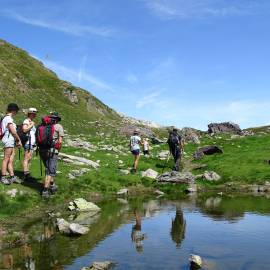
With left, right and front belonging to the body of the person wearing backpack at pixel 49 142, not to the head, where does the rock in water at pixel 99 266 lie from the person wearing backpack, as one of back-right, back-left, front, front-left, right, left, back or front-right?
back-right

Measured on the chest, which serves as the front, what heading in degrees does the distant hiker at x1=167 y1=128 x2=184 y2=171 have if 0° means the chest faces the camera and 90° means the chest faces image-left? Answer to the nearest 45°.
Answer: approximately 180°

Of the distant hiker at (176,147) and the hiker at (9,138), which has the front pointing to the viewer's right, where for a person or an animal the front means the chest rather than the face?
the hiker

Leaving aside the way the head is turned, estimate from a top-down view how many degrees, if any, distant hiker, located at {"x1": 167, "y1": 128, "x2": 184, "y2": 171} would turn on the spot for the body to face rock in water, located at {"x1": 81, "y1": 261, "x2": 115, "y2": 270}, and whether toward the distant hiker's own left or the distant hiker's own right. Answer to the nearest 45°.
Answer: approximately 180°

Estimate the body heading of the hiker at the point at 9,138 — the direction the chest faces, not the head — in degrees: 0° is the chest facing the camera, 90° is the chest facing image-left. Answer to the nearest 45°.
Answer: approximately 270°

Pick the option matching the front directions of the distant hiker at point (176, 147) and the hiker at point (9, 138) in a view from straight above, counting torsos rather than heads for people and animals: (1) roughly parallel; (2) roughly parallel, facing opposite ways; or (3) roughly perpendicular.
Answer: roughly perpendicular

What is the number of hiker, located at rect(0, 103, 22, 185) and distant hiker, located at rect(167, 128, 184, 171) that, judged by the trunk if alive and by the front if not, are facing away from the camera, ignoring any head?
1

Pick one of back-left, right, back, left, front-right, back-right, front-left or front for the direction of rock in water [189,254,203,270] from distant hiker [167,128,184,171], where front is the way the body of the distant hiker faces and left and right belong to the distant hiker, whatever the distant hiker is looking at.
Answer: back

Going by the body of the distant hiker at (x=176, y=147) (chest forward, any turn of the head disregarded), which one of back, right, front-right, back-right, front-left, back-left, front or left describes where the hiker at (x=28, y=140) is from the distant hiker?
back-left

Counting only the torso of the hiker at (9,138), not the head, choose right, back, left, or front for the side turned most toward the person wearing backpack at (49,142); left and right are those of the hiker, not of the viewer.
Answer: front

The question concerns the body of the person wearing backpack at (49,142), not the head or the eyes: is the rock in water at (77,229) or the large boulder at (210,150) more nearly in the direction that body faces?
the large boulder

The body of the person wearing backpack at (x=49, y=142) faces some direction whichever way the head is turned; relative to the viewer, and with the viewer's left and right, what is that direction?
facing away from the viewer and to the right of the viewer
